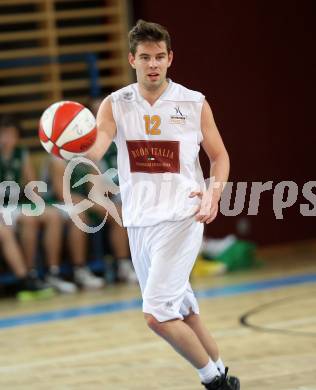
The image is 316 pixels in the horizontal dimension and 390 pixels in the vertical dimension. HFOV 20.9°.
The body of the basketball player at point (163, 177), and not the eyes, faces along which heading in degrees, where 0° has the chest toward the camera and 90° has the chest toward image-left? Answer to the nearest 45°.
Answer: approximately 0°
